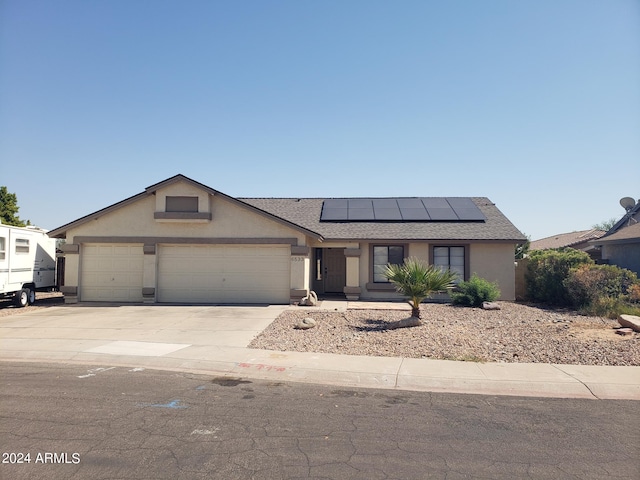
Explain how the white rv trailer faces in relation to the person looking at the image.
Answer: facing the viewer and to the left of the viewer

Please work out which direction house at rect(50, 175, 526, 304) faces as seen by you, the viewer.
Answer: facing the viewer

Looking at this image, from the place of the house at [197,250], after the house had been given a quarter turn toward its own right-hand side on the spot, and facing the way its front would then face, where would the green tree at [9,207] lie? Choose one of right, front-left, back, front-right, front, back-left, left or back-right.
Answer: front-right

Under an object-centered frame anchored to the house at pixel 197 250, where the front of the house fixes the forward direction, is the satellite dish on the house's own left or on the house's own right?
on the house's own left

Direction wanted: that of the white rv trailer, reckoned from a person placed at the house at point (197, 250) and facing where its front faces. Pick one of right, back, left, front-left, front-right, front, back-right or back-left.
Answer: right

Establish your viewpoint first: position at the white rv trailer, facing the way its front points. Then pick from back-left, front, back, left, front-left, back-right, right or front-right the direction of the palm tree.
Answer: left

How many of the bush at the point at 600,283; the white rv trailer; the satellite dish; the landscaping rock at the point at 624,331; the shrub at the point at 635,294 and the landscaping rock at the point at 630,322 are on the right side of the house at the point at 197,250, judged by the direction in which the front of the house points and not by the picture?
1

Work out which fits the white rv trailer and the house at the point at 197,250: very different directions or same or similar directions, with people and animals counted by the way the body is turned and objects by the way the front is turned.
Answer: same or similar directions

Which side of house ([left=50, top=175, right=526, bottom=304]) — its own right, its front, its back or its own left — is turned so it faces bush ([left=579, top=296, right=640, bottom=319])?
left

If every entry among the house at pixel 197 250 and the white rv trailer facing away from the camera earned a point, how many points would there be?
0

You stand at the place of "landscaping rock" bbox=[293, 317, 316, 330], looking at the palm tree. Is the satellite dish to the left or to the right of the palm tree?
left

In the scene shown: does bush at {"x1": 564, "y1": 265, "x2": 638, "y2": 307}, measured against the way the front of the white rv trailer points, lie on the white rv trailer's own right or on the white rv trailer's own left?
on the white rv trailer's own left

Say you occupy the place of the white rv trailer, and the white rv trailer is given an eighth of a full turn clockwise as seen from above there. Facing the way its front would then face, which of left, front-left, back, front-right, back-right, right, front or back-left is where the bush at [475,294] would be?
back-left
